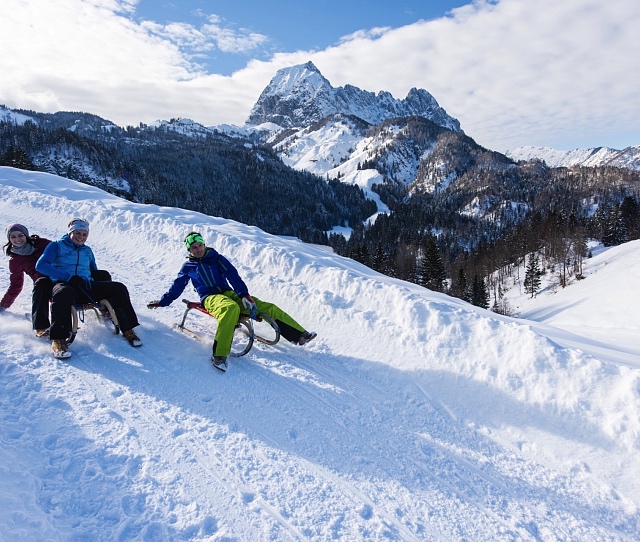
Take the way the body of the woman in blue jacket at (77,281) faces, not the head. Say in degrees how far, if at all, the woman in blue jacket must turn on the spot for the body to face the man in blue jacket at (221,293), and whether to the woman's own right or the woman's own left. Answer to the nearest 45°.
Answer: approximately 45° to the woman's own left

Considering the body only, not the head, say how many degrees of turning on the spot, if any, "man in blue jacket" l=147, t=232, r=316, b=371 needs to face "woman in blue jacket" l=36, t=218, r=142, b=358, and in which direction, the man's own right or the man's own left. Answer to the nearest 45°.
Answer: approximately 135° to the man's own right

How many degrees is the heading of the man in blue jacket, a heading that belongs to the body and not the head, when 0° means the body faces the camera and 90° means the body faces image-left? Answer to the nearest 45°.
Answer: approximately 315°

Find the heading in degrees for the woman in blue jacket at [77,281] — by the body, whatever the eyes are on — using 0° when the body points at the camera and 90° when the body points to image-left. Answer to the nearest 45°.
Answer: approximately 315°
